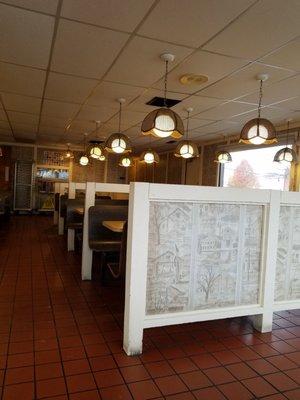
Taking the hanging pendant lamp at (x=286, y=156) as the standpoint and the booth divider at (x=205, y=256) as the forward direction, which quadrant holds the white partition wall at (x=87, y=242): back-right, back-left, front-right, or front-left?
front-right

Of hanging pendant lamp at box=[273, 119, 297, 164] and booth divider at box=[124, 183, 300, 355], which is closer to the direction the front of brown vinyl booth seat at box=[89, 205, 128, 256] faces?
the booth divider

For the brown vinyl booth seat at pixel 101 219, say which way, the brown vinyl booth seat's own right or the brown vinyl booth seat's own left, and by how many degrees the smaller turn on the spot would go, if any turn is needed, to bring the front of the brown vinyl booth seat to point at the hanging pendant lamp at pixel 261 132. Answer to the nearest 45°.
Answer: approximately 90° to the brown vinyl booth seat's own left

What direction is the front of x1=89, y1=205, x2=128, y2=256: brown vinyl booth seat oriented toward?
toward the camera

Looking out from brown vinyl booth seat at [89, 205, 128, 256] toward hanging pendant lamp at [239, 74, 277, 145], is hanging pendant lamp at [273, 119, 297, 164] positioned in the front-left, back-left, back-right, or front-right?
front-left

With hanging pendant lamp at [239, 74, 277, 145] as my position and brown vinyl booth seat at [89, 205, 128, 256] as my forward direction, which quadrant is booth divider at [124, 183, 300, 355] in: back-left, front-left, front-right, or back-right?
front-left

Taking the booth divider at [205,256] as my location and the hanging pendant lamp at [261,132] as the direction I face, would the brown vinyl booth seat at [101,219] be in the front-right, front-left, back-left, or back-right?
front-left

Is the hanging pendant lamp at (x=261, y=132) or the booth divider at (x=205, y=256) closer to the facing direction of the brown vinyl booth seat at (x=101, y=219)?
the booth divider

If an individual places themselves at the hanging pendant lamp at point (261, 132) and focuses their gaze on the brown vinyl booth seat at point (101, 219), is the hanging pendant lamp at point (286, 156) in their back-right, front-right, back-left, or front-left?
back-right

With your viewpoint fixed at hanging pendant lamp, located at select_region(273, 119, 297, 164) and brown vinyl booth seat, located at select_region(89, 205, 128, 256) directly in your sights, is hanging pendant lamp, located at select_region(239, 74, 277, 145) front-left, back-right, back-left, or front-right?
front-left
